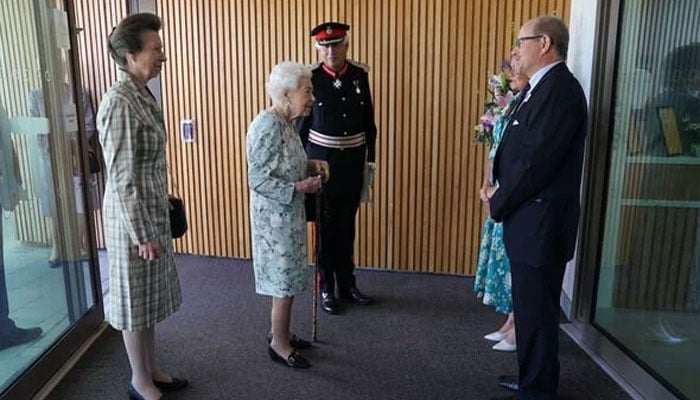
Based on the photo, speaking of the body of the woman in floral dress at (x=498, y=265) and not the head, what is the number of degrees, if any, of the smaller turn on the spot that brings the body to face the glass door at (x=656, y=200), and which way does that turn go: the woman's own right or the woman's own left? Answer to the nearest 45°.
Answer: approximately 180°

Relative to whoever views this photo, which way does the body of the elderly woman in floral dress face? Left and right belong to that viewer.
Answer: facing to the right of the viewer

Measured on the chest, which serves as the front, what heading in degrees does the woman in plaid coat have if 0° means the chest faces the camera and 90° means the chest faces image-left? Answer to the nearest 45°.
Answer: approximately 270°

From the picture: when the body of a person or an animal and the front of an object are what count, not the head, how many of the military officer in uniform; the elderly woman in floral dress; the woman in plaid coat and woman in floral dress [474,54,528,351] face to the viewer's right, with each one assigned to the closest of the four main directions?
2

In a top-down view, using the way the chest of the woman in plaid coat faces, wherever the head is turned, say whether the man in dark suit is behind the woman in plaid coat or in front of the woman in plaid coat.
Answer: in front

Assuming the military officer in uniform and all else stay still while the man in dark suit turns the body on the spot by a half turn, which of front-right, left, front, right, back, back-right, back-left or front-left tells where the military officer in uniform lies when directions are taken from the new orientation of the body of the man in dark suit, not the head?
back-left

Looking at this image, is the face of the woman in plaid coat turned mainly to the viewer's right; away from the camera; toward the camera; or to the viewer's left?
to the viewer's right

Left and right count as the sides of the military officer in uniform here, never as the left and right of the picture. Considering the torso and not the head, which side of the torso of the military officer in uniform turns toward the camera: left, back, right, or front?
front

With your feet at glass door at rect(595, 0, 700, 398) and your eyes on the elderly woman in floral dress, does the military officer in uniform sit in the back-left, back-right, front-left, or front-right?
front-right

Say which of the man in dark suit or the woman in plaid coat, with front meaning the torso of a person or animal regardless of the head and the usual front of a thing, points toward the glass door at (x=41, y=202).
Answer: the man in dark suit

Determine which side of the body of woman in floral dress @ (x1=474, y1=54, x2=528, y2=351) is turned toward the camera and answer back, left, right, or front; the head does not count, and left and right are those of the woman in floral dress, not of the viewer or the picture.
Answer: left

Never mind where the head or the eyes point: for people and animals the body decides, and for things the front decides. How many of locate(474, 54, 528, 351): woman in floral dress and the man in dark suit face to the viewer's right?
0

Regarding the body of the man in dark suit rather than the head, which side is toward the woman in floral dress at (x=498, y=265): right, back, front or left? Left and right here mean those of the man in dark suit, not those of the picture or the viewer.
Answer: right

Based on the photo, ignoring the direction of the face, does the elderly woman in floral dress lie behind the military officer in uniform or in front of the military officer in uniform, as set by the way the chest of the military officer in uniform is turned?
in front

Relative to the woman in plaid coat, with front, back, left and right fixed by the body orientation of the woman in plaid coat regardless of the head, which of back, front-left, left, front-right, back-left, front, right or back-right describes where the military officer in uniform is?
front-left

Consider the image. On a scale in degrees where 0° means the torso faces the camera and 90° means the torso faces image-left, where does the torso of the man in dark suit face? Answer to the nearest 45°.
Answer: approximately 90°
